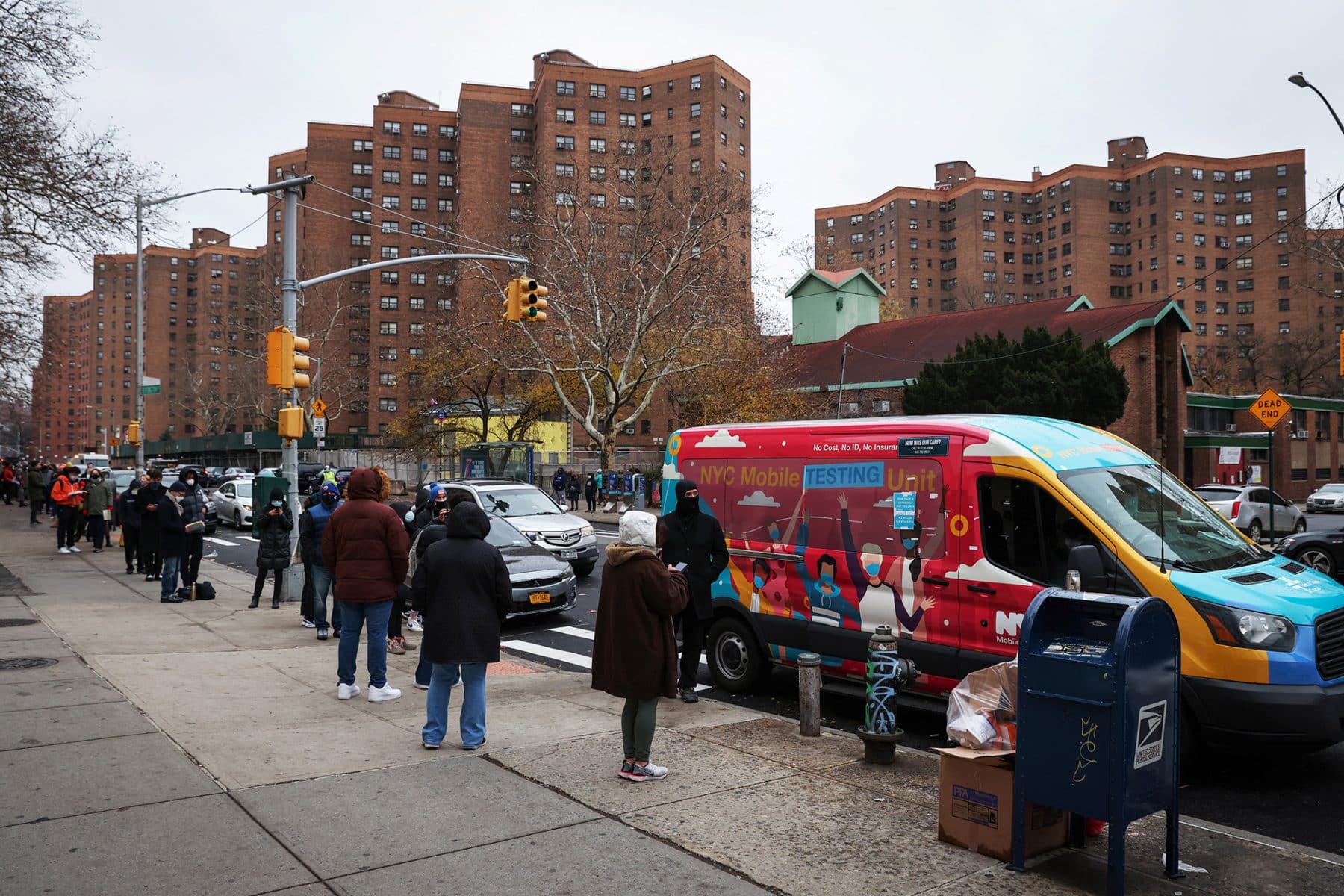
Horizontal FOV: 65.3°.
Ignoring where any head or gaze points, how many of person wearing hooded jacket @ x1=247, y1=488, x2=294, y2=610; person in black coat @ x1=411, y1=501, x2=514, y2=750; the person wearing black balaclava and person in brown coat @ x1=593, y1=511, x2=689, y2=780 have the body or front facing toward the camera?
2

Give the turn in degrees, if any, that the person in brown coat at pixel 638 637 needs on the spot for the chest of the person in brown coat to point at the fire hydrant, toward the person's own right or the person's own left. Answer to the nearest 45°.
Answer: approximately 45° to the person's own right

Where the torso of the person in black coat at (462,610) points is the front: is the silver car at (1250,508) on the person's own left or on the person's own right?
on the person's own right

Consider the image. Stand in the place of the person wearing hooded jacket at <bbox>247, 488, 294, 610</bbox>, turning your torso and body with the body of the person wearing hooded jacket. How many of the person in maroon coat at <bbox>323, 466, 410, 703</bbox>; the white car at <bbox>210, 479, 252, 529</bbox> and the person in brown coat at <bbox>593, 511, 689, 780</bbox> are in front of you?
2

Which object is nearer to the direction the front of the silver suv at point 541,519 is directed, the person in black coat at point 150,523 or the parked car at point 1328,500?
the parked car

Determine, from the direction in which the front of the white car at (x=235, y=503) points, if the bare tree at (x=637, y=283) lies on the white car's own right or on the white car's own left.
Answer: on the white car's own left
